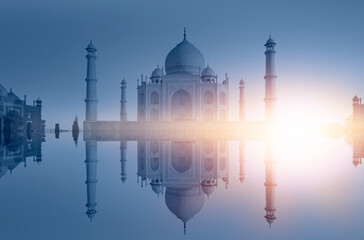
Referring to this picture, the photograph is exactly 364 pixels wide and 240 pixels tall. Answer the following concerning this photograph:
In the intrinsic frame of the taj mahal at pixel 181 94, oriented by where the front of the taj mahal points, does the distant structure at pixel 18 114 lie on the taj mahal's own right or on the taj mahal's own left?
on the taj mahal's own right

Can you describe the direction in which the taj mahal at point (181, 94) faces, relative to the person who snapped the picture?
facing the viewer

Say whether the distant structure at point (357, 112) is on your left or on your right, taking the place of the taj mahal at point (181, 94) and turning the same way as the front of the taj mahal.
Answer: on your left
